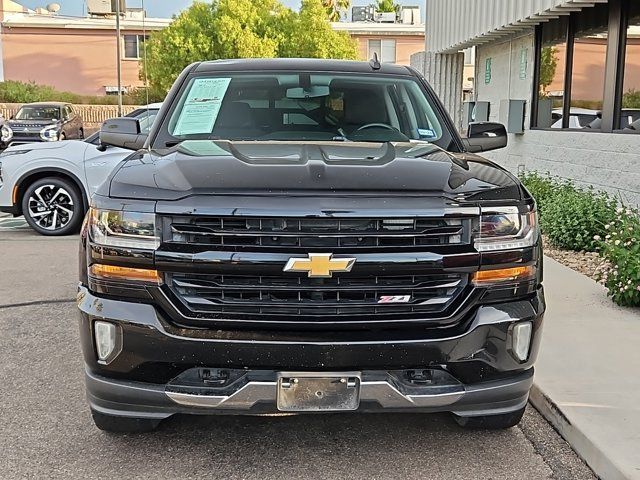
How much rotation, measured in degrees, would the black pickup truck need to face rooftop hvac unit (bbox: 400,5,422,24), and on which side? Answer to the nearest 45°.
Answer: approximately 180°

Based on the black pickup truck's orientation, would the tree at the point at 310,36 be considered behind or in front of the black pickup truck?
behind

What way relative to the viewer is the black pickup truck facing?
toward the camera

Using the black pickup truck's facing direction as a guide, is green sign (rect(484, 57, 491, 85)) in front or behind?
behind

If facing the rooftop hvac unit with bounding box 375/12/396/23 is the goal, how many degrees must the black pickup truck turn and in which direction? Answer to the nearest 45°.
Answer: approximately 180°

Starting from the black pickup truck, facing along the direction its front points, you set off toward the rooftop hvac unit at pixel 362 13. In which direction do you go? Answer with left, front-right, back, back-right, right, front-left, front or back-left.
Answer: back

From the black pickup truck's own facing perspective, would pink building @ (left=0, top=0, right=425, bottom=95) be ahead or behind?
behind

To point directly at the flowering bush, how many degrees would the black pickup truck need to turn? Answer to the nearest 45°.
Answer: approximately 135° to its left

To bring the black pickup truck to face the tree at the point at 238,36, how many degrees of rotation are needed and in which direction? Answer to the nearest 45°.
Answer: approximately 180°
